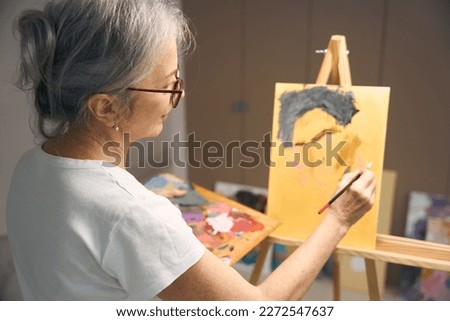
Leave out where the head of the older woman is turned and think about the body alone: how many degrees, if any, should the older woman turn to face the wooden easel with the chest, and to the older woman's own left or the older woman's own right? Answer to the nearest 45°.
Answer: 0° — they already face it

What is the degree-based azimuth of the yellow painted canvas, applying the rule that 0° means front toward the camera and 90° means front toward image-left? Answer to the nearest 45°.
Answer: approximately 0°

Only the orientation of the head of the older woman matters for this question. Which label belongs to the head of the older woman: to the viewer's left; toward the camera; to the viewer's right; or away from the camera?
to the viewer's right

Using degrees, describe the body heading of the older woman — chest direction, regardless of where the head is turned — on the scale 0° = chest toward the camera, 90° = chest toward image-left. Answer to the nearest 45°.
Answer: approximately 225°
